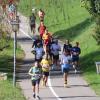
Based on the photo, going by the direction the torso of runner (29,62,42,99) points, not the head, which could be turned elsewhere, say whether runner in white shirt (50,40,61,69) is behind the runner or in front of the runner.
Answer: behind

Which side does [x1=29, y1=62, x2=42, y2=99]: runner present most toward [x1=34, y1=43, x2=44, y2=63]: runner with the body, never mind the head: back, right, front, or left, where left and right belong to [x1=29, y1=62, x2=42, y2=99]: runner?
back

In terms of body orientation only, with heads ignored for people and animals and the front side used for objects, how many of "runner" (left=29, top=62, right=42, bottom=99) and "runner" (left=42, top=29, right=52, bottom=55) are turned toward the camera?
2

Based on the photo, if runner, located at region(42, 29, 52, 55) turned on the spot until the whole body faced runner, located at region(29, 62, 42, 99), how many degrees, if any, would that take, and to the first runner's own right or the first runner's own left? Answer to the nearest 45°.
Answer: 0° — they already face them
